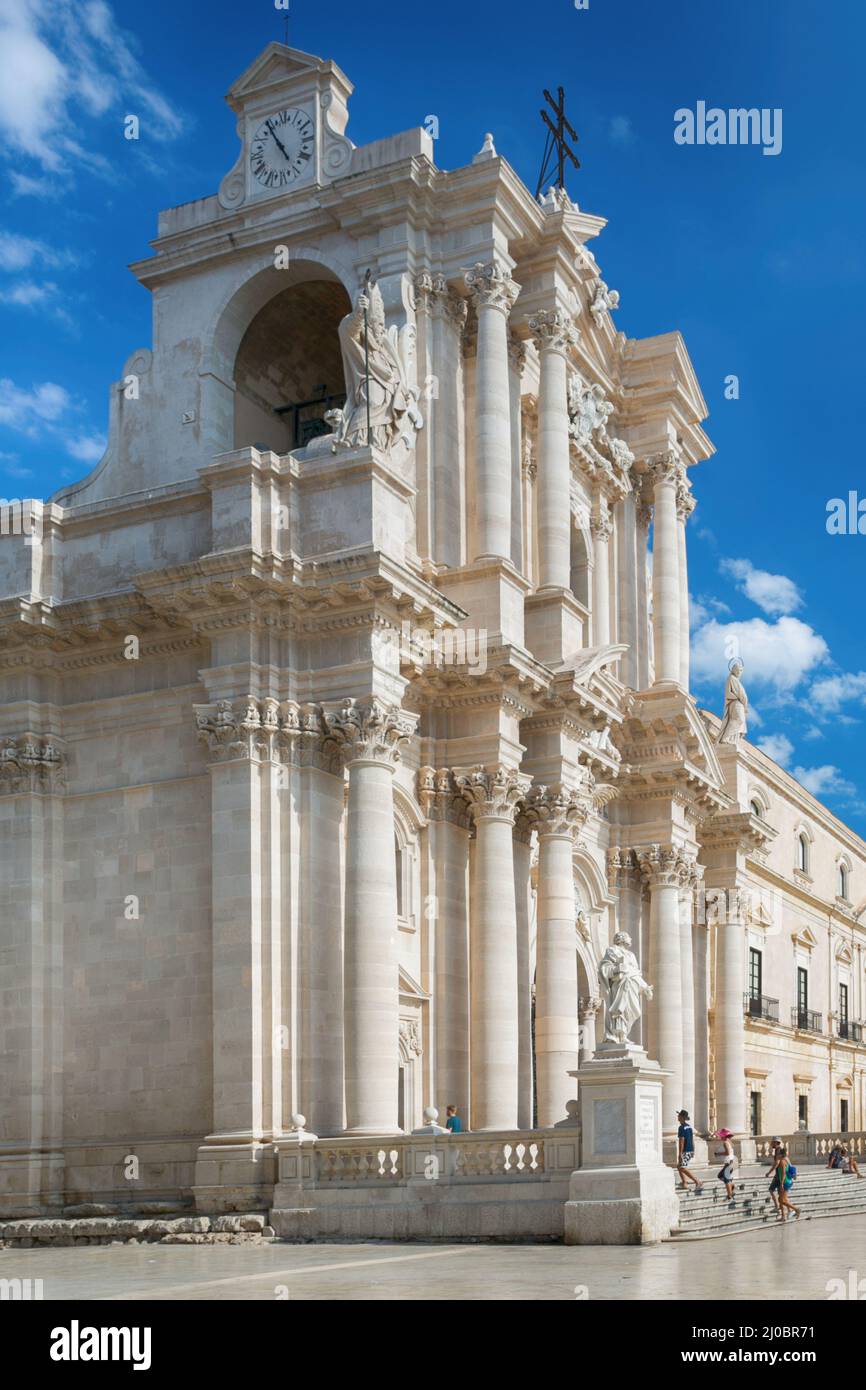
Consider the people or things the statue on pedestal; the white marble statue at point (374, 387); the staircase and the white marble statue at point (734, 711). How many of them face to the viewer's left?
0

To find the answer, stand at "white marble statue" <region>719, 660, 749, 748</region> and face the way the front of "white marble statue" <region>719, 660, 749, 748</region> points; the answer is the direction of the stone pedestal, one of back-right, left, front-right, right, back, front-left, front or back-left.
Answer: front-right

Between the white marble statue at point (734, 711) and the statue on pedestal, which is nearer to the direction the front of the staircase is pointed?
the statue on pedestal

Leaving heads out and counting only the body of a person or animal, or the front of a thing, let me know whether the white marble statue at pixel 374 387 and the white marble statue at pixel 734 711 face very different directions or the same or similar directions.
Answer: same or similar directions

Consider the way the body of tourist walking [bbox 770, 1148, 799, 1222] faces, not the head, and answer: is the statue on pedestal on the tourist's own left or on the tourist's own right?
on the tourist's own left

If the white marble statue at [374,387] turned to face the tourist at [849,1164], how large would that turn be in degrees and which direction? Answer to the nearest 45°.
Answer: approximately 90° to its left

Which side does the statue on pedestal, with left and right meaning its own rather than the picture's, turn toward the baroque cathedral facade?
back

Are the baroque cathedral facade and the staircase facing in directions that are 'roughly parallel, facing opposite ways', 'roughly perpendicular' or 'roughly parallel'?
roughly parallel

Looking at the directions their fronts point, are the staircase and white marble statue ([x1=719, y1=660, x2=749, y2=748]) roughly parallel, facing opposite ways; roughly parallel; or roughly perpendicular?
roughly parallel

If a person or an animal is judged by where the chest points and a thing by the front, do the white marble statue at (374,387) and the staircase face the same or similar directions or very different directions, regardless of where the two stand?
same or similar directions

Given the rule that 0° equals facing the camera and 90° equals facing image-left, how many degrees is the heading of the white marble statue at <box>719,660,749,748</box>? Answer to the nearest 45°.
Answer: approximately 315°

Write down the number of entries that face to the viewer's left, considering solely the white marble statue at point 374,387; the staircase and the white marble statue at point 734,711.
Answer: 0

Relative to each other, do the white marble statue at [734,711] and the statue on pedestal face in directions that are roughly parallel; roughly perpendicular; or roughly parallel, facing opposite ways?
roughly parallel
